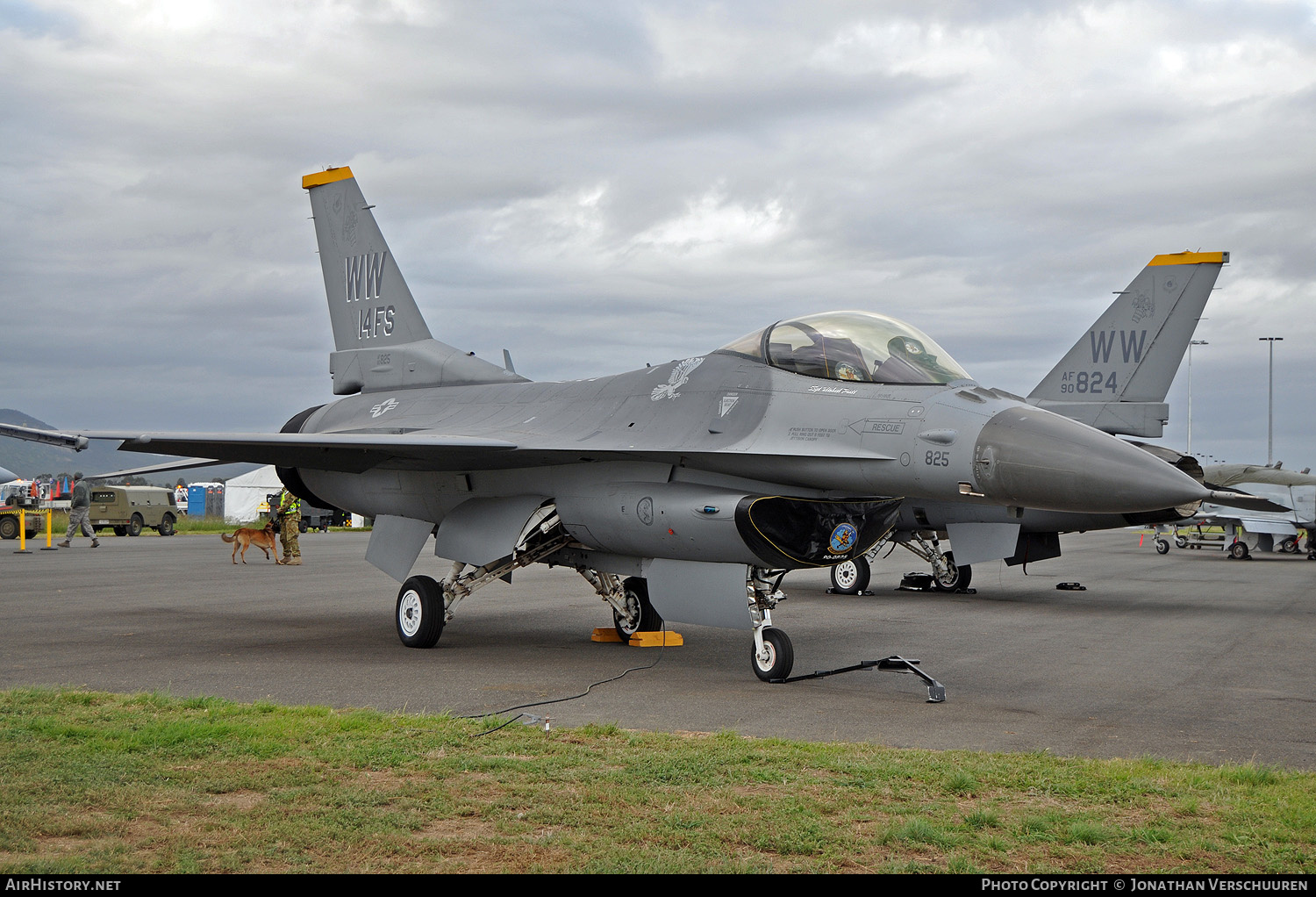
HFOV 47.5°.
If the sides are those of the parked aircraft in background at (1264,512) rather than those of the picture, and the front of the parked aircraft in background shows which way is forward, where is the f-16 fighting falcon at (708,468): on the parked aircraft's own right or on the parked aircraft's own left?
on the parked aircraft's own left

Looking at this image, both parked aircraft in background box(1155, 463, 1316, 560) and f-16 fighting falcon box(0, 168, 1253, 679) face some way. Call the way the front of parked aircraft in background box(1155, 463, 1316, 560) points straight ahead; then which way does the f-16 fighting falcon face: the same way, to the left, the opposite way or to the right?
the opposite way

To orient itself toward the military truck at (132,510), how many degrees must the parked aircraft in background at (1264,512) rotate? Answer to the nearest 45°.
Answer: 0° — it already faces it

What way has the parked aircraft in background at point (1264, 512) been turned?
to the viewer's left

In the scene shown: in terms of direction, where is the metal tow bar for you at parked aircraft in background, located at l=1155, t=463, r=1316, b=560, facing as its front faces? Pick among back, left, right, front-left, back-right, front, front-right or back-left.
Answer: left

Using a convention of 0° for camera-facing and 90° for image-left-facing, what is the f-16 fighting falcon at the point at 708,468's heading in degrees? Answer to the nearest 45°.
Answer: approximately 315°

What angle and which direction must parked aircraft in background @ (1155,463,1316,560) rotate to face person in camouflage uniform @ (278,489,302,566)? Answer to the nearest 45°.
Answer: approximately 45° to its left

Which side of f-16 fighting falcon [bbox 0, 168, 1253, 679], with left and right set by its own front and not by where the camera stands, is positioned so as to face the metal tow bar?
front

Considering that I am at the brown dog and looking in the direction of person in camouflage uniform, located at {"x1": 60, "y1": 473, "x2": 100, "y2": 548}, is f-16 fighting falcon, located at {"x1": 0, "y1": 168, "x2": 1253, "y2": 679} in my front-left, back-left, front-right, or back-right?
back-left

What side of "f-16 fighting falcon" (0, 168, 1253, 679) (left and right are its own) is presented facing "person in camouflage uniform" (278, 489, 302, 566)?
back

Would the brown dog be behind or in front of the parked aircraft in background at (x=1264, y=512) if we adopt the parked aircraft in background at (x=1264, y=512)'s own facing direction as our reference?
in front
